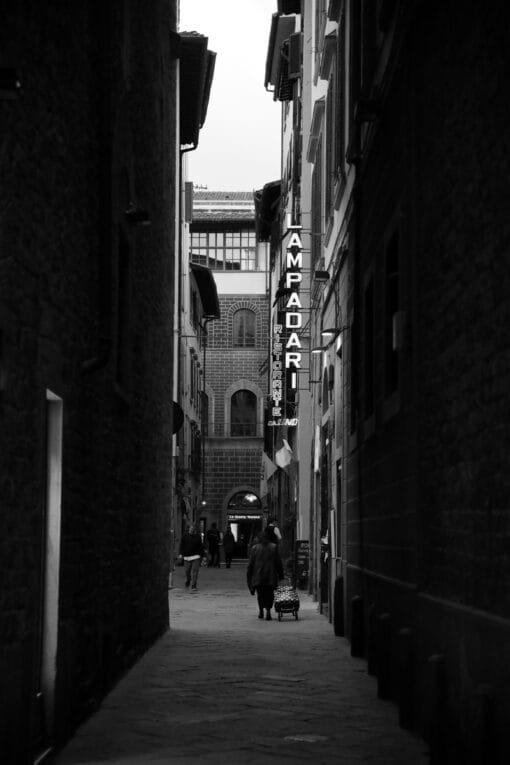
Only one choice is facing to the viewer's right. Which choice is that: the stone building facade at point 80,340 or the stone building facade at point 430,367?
the stone building facade at point 80,340

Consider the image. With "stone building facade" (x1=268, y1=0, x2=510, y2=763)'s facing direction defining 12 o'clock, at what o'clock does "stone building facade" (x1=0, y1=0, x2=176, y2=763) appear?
"stone building facade" (x1=0, y1=0, x2=176, y2=763) is roughly at 12 o'clock from "stone building facade" (x1=268, y1=0, x2=510, y2=763).

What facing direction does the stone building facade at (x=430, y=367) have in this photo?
to the viewer's left

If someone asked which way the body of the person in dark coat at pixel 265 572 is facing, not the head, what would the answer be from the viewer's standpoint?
away from the camera

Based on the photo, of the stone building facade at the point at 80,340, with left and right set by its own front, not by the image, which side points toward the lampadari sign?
left

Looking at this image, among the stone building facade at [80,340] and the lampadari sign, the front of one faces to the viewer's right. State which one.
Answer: the stone building facade

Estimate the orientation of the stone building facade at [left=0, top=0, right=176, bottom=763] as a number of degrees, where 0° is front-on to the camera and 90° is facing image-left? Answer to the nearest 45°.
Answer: approximately 270°

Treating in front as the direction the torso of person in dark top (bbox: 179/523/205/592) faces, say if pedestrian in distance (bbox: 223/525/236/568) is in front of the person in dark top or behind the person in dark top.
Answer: behind

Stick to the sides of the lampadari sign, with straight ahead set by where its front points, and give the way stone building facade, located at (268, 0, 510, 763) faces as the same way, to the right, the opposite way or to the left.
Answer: to the right

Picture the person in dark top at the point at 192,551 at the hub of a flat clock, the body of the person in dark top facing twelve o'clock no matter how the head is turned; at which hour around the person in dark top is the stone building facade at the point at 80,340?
The stone building facade is roughly at 12 o'clock from the person in dark top.

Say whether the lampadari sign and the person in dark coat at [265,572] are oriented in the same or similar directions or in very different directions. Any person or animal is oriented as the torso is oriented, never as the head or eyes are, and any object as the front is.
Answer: very different directions
